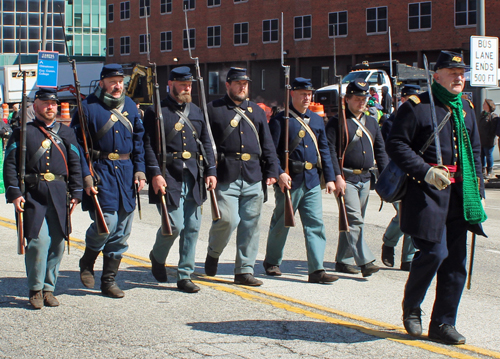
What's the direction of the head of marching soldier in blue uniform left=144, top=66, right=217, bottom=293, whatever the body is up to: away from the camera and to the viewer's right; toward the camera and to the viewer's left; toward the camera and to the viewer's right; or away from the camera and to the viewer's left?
toward the camera and to the viewer's right

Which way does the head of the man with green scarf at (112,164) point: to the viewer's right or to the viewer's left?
to the viewer's right

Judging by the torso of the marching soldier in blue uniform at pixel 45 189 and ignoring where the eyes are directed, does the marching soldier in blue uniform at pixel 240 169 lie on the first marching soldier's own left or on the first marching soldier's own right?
on the first marching soldier's own left

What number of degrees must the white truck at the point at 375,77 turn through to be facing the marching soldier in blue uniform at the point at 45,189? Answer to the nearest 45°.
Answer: approximately 45° to its left

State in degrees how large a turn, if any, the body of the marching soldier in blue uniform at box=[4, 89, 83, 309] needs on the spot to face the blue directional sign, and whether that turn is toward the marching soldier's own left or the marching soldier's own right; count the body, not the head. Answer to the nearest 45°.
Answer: approximately 180°

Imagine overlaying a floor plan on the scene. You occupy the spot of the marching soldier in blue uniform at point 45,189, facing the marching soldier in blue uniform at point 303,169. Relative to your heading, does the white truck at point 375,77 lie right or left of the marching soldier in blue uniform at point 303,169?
left

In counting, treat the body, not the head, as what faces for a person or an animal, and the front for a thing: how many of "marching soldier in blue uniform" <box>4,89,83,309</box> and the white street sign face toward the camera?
2

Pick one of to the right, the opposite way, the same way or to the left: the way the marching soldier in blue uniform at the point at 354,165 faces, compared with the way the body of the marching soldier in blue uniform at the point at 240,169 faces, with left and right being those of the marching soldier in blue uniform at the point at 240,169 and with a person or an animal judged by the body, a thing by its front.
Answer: the same way

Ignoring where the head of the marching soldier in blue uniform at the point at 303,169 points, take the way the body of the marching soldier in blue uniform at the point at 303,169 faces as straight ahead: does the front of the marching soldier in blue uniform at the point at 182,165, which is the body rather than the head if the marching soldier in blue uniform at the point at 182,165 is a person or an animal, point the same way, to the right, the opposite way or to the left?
the same way

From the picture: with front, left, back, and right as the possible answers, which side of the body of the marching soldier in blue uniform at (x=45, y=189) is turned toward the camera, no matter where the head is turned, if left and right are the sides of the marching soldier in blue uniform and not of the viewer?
front

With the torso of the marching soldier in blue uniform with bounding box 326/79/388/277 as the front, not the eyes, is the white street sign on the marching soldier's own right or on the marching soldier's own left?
on the marching soldier's own left

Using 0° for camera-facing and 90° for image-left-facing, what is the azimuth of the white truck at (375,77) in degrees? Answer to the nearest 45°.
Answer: approximately 45°

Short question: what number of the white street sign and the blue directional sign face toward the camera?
2
